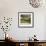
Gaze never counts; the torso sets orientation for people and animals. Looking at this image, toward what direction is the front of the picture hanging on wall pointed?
toward the camera
